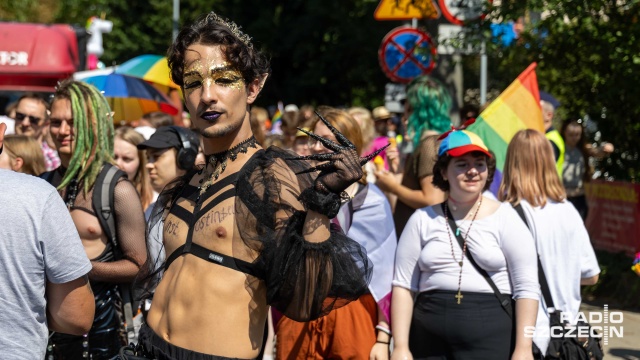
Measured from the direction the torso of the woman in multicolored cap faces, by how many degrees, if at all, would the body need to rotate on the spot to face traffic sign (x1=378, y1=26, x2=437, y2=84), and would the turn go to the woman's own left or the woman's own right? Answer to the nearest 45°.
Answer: approximately 180°

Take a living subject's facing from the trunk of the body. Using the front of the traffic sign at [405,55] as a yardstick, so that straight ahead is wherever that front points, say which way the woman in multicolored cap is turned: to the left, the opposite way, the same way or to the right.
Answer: the same way

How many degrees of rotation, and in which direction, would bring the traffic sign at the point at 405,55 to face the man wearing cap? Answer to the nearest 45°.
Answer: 0° — it already faces them

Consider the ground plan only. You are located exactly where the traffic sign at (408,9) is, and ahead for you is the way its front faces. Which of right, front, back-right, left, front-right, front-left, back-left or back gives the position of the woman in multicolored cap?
front

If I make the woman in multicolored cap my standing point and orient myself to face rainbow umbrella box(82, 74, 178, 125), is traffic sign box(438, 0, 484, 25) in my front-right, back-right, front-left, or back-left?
front-right

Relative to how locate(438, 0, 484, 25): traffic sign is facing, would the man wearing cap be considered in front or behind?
in front

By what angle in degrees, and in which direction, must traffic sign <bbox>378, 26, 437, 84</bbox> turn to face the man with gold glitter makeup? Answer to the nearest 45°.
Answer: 0° — it already faces them

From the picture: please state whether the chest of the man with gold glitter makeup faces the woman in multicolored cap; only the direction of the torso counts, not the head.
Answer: no

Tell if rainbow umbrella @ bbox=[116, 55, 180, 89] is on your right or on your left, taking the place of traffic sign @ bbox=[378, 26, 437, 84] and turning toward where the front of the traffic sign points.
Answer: on your right

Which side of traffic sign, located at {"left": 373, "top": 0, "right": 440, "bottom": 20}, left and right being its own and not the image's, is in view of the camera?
front
